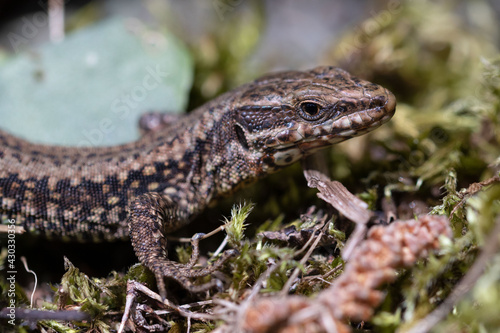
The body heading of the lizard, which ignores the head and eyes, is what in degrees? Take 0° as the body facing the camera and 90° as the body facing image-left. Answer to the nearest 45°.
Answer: approximately 270°

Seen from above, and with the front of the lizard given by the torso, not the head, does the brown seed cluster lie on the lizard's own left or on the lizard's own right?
on the lizard's own right
